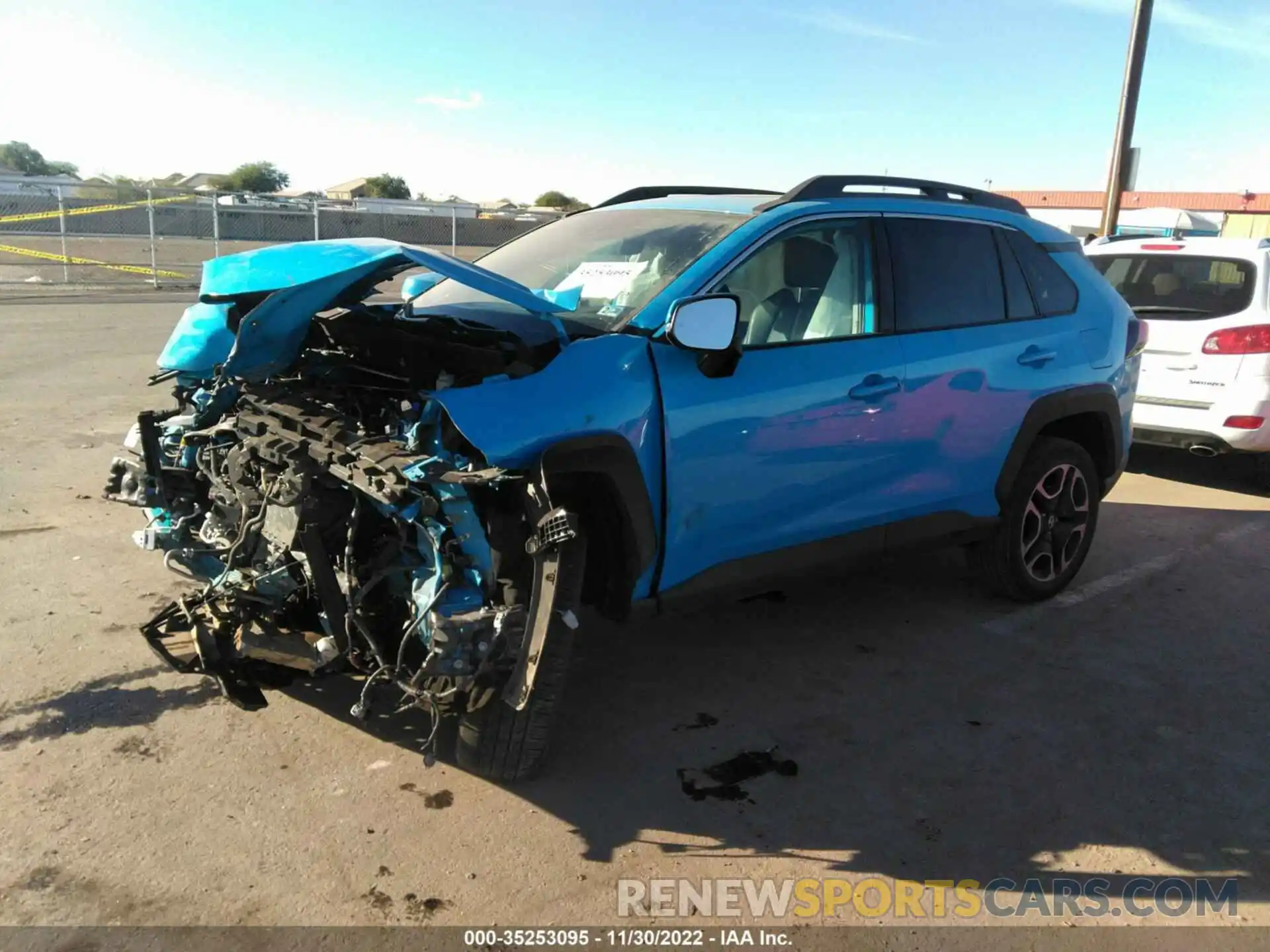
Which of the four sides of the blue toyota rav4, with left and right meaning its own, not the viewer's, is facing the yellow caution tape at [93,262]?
right

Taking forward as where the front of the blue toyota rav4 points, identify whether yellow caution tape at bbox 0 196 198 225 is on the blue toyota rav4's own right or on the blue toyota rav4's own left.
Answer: on the blue toyota rav4's own right

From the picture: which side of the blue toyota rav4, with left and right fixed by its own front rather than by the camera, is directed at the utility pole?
back

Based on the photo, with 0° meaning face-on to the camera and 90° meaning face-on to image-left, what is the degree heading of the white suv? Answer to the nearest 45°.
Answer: approximately 225°

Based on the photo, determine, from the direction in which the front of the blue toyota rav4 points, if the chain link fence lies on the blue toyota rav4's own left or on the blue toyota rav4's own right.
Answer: on the blue toyota rav4's own right

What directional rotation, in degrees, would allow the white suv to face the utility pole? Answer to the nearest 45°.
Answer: approximately 45° to its left

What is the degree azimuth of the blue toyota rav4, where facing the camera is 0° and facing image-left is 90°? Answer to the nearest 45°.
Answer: approximately 45°

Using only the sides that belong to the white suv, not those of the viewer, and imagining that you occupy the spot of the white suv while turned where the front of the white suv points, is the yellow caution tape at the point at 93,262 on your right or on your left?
on your left
